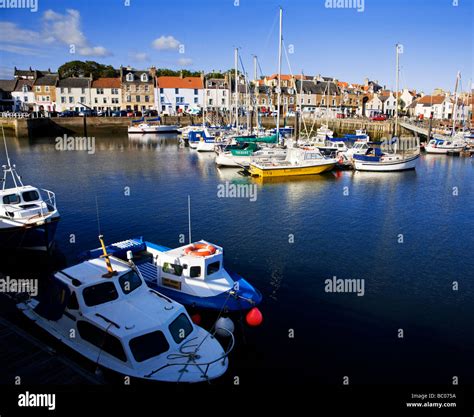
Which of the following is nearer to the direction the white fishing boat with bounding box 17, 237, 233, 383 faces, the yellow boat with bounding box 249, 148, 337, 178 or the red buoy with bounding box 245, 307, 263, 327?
the red buoy

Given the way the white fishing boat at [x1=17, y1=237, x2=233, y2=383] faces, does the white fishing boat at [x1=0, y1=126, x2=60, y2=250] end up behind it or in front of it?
behind

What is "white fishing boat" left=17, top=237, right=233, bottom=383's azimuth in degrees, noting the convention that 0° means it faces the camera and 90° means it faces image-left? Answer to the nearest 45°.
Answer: approximately 315°

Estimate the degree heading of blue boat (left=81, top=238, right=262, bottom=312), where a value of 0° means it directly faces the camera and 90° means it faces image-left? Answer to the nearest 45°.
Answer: approximately 315°
